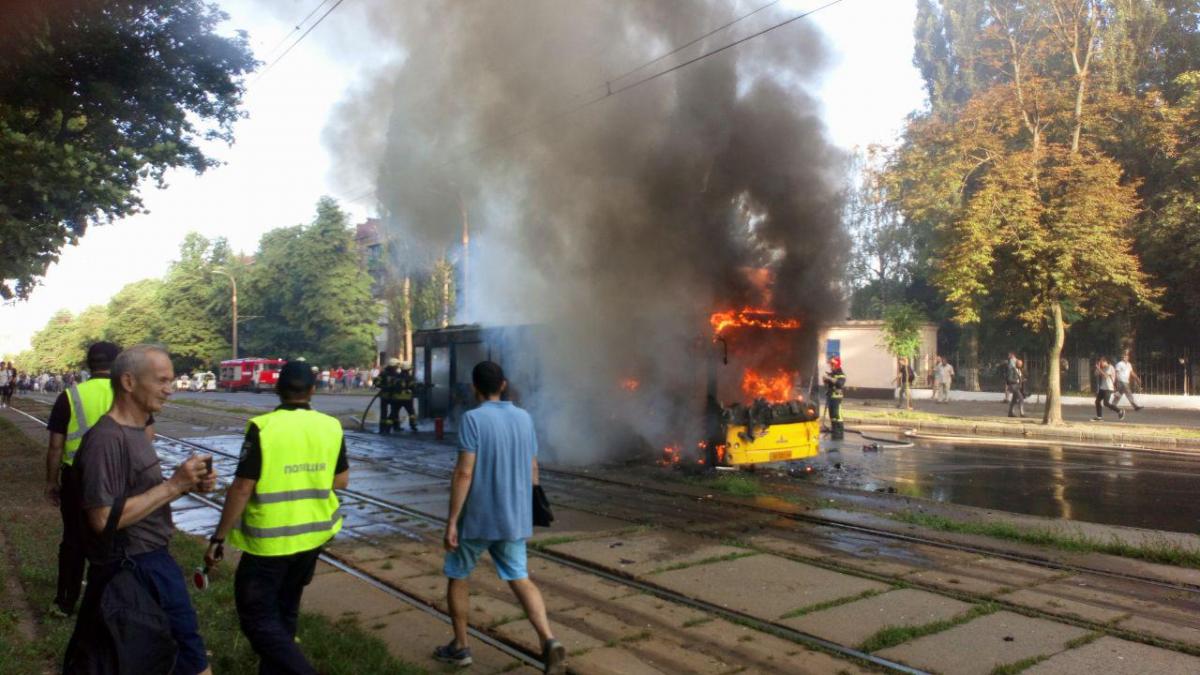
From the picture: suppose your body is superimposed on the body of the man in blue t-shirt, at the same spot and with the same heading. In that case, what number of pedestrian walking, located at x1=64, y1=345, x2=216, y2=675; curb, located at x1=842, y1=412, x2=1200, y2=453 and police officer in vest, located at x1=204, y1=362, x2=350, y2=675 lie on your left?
2

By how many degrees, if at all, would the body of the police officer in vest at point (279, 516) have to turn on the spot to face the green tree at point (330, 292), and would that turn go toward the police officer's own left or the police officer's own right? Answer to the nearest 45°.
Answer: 0° — they already face it

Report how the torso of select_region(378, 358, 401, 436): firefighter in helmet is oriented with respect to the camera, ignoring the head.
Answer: to the viewer's right

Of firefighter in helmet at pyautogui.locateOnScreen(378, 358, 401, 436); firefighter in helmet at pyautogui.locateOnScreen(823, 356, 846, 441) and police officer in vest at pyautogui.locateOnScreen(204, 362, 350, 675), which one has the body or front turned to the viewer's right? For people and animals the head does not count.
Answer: firefighter in helmet at pyautogui.locateOnScreen(378, 358, 401, 436)

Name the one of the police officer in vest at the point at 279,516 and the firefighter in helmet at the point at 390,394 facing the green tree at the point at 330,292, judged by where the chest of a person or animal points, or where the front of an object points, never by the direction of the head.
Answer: the police officer in vest

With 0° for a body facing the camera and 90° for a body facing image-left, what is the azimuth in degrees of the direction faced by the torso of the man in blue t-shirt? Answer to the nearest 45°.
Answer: approximately 135°

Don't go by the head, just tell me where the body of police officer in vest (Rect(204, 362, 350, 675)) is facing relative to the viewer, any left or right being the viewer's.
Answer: facing away from the viewer

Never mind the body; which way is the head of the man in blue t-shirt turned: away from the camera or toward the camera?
away from the camera

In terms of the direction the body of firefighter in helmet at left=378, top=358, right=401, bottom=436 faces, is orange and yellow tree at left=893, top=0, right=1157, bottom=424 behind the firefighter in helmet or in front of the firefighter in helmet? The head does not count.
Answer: in front

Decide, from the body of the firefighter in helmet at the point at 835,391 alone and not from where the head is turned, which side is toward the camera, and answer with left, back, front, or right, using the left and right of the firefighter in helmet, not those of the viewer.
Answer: left

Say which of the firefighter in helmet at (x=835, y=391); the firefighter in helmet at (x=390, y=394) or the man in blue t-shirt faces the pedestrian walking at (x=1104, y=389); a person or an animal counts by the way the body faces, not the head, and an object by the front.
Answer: the firefighter in helmet at (x=390, y=394)

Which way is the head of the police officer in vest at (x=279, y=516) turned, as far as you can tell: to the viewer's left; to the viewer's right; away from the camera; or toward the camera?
away from the camera

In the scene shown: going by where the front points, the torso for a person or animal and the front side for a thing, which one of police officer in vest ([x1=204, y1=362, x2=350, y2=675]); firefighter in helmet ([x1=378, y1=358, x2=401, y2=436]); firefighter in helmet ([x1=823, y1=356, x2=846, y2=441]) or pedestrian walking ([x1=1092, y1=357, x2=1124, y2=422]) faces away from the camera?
the police officer in vest

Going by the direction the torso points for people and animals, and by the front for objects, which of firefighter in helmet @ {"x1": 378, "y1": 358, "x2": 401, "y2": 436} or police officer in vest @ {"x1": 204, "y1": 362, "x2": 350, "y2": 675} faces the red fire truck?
the police officer in vest
